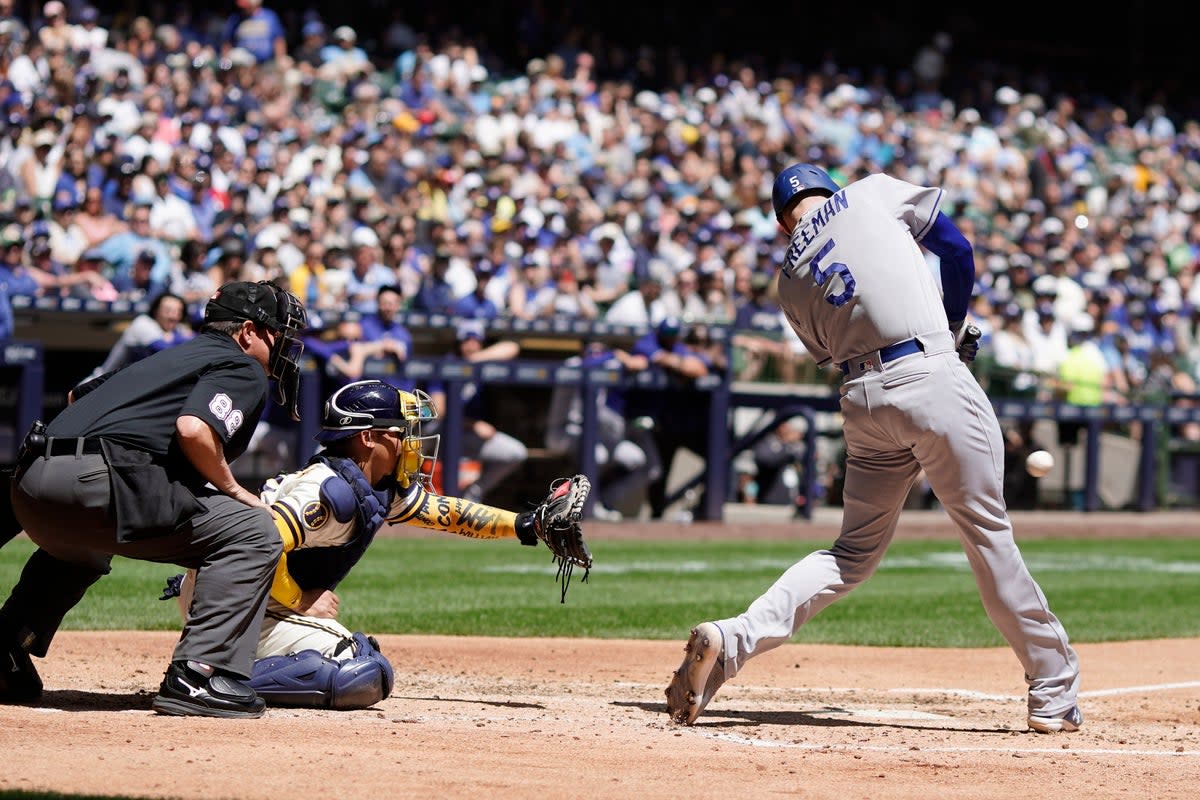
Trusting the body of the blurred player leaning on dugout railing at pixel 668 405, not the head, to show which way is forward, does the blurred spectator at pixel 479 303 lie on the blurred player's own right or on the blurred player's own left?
on the blurred player's own right

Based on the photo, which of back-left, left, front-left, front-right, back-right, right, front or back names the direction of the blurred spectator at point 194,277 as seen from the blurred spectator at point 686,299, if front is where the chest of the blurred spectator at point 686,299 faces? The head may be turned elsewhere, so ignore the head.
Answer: front-right

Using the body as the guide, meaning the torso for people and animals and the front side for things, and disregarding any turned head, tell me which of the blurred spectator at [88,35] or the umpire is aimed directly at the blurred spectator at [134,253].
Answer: the blurred spectator at [88,35]

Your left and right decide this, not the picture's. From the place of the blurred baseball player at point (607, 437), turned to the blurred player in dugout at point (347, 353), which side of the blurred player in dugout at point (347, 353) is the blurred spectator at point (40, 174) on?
right

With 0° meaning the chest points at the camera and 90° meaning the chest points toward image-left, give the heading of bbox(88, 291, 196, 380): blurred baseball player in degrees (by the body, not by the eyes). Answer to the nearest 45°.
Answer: approximately 315°

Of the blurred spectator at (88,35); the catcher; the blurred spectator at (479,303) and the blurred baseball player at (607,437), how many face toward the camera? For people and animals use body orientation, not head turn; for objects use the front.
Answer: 3

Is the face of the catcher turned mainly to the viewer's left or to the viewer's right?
to the viewer's right

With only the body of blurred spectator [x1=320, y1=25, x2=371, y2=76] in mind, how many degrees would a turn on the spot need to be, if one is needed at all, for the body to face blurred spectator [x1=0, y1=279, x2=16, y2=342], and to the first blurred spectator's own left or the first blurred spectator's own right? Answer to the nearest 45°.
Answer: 0° — they already face them

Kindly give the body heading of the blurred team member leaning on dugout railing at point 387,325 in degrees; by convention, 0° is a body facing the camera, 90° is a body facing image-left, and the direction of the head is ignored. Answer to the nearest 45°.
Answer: approximately 0°

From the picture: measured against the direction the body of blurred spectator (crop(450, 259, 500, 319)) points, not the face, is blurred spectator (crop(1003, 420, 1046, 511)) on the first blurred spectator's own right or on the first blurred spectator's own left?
on the first blurred spectator's own left
